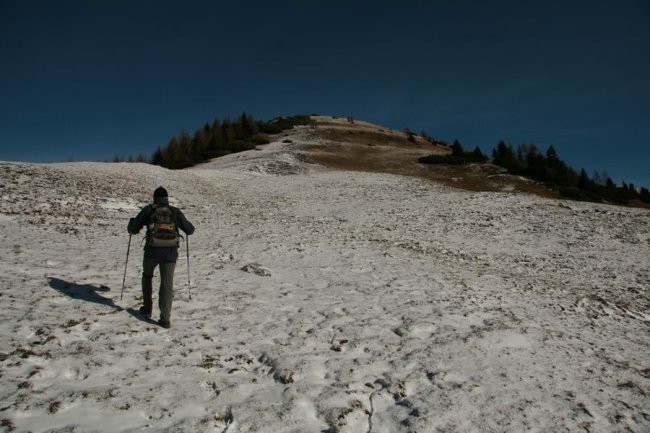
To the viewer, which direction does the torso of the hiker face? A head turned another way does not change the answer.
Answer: away from the camera
